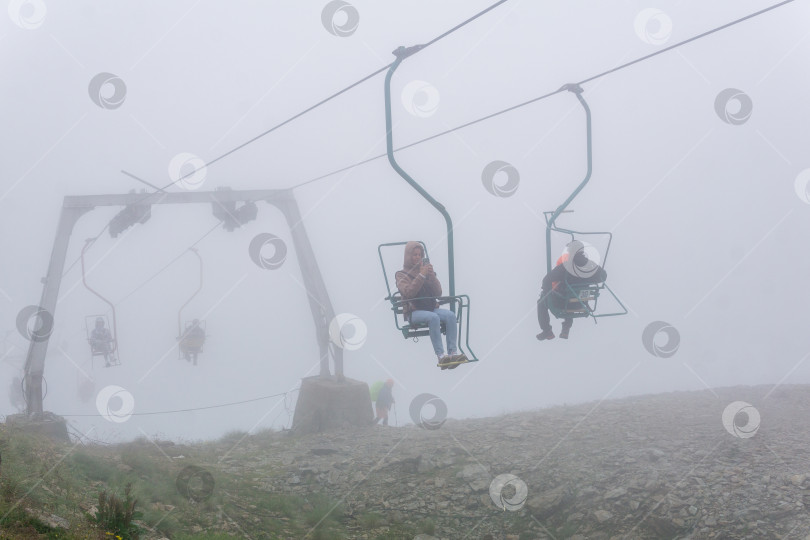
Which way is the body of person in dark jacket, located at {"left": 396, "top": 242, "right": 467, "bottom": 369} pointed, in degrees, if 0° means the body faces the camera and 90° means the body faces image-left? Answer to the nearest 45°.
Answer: approximately 315°

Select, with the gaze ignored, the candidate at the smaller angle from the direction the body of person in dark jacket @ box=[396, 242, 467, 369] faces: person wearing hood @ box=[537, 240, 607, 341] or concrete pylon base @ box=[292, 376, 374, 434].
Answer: the person wearing hood

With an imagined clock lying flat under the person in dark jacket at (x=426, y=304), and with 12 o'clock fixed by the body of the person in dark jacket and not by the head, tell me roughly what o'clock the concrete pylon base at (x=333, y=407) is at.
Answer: The concrete pylon base is roughly at 7 o'clock from the person in dark jacket.

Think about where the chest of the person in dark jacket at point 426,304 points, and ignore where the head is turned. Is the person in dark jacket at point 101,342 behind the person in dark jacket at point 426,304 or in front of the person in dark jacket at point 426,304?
behind

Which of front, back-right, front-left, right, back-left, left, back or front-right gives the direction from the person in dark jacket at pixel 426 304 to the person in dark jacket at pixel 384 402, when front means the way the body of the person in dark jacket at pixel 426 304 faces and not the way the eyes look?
back-left

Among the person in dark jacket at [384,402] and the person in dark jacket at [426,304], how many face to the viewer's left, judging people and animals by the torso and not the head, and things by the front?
0

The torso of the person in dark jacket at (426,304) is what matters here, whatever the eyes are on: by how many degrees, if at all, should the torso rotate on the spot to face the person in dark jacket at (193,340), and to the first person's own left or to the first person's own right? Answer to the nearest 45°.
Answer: approximately 180°
